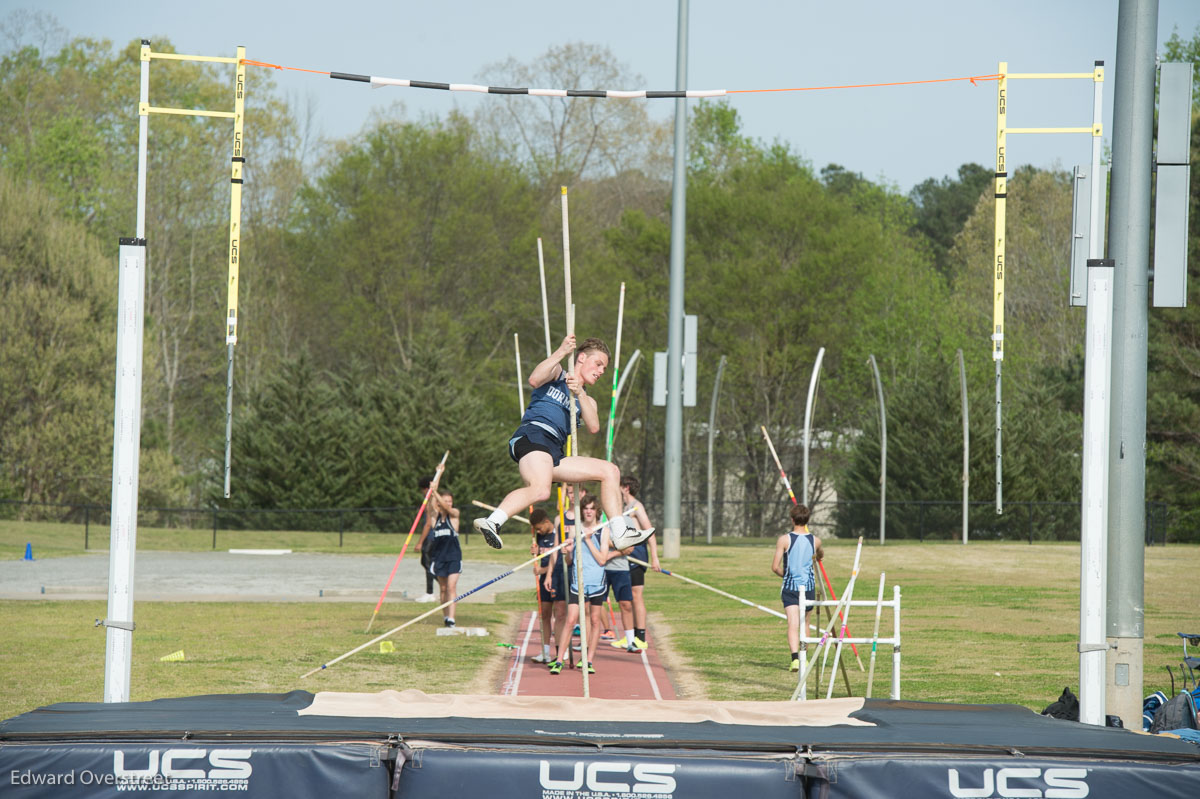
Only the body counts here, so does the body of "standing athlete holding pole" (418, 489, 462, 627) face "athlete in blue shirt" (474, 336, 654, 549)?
yes

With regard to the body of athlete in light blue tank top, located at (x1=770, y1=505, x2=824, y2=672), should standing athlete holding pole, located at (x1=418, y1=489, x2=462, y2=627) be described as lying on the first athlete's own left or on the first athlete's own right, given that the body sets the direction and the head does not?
on the first athlete's own left

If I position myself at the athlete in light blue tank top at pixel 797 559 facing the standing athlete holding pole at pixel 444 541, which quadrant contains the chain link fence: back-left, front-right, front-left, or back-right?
front-right

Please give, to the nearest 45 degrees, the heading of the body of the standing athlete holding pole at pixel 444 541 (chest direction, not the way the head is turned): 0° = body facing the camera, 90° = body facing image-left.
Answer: approximately 0°

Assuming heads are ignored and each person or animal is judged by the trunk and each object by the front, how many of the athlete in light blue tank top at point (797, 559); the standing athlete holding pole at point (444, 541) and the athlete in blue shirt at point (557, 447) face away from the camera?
1

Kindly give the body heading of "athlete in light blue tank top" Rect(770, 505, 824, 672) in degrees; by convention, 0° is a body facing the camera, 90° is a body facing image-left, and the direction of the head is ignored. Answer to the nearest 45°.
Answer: approximately 180°

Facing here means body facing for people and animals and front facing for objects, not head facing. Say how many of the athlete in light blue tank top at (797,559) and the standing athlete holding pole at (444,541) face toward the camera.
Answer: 1

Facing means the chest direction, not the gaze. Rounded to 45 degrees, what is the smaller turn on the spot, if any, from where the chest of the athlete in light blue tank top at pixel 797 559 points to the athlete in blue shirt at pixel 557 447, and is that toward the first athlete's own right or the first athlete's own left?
approximately 135° to the first athlete's own left

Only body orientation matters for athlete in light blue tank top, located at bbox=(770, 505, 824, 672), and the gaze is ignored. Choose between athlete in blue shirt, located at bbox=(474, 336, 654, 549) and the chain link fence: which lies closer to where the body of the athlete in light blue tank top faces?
the chain link fence

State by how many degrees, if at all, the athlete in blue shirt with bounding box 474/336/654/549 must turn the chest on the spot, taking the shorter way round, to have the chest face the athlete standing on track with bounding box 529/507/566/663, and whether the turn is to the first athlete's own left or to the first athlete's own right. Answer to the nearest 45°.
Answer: approximately 135° to the first athlete's own left

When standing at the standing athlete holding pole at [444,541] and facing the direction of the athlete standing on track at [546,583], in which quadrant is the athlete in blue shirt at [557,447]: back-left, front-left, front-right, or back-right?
front-right

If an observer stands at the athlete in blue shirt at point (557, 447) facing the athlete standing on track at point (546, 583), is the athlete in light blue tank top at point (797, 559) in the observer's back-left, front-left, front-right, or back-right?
front-right

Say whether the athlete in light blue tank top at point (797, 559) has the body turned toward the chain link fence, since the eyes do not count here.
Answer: yes

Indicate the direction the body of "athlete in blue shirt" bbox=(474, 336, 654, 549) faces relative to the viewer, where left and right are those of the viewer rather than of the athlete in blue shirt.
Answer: facing the viewer and to the right of the viewer
